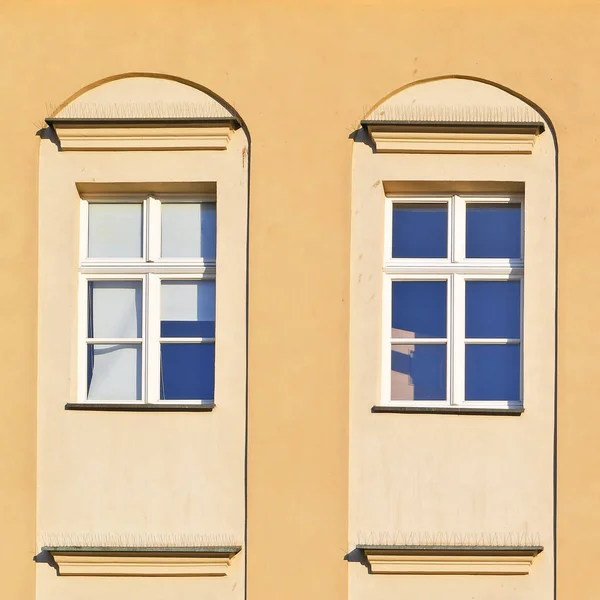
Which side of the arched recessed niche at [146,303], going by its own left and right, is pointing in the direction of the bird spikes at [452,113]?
left

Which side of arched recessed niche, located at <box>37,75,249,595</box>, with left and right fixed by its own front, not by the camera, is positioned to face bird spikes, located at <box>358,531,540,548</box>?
left

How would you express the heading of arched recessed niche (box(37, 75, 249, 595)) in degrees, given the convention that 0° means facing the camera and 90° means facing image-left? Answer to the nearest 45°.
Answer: approximately 0°
